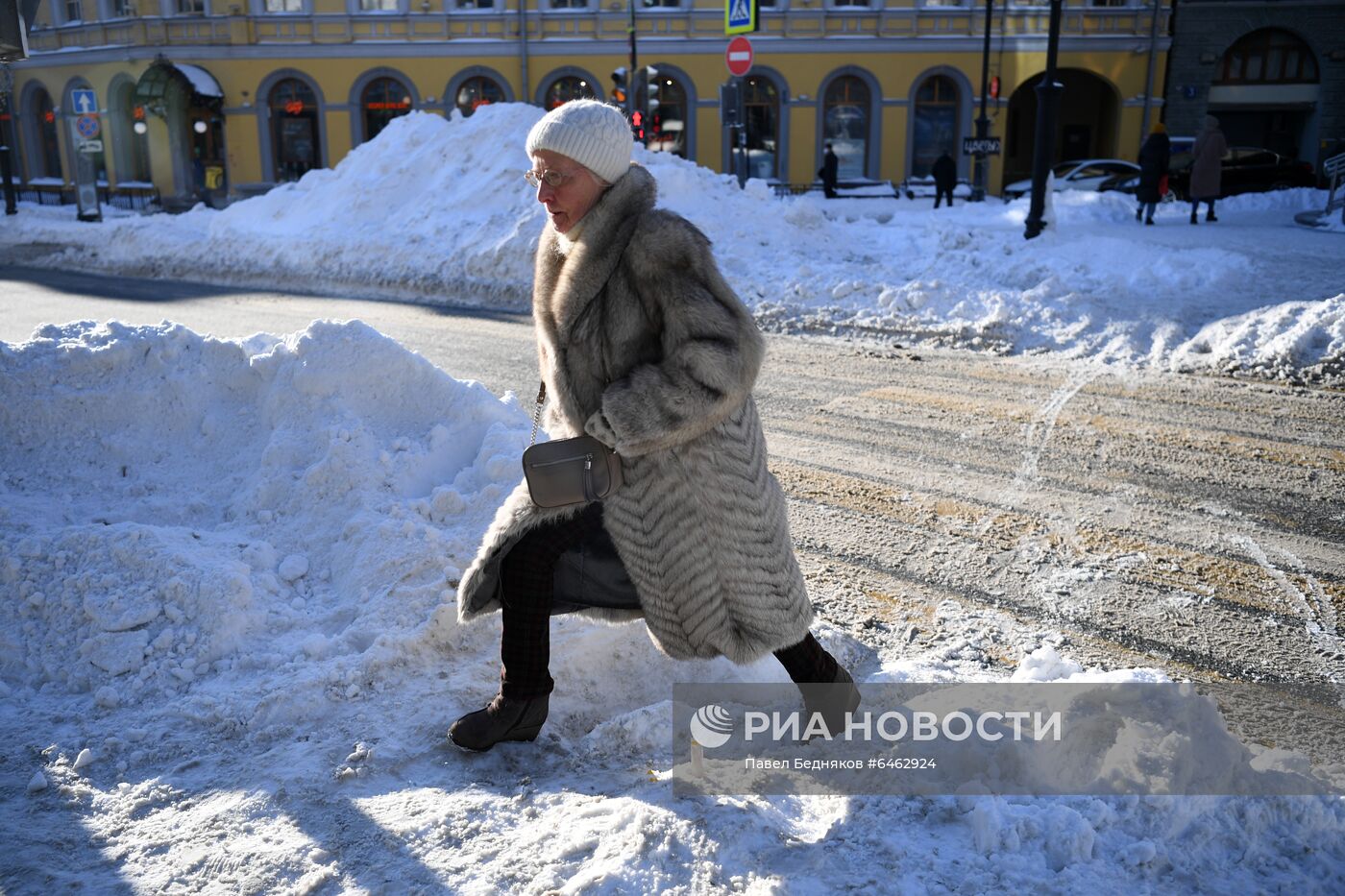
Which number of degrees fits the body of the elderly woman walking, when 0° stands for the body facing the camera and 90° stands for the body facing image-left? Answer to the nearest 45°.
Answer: approximately 90°

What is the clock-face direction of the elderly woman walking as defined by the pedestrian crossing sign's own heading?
The elderly woman walking is roughly at 12 o'clock from the pedestrian crossing sign.

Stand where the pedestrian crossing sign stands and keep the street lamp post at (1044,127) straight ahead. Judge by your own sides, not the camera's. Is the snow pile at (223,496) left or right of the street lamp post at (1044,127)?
right

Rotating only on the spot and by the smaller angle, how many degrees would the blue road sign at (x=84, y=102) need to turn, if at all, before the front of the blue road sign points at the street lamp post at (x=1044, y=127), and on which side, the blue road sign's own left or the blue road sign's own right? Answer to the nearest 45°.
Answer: approximately 45° to the blue road sign's own left

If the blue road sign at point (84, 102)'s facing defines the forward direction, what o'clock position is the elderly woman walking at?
The elderly woman walking is roughly at 12 o'clock from the blue road sign.

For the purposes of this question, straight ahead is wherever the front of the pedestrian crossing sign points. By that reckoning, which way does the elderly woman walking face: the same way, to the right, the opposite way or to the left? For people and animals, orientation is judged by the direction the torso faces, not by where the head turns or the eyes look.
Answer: to the right

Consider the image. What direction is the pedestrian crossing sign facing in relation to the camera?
toward the camera

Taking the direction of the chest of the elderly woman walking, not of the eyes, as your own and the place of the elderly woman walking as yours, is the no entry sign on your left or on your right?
on your right

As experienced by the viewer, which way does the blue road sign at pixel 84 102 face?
facing the viewer

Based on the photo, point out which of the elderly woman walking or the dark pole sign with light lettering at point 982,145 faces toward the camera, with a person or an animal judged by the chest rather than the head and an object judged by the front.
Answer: the dark pole sign with light lettering

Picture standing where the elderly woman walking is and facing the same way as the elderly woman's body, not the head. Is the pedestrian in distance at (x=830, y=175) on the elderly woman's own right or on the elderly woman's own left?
on the elderly woman's own right

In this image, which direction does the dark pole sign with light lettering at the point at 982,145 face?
toward the camera

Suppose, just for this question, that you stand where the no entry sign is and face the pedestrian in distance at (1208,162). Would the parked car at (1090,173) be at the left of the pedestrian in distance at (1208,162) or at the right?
left

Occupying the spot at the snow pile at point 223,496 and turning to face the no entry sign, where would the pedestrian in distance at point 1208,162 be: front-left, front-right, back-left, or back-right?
front-right

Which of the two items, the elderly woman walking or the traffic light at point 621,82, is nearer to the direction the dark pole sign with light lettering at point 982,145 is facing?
the elderly woman walking

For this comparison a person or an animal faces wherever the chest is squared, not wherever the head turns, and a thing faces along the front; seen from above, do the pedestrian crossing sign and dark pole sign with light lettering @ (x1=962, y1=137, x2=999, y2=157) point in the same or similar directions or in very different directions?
same or similar directions
